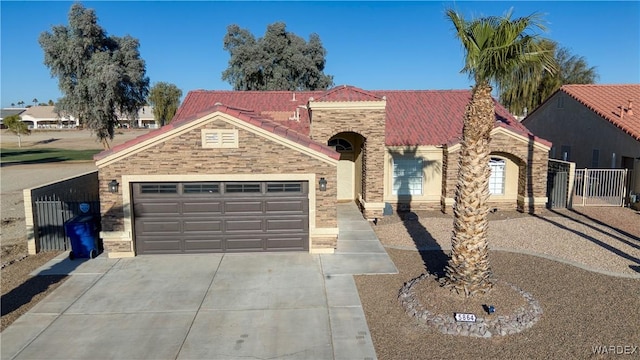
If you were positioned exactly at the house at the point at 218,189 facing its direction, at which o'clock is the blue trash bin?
The blue trash bin is roughly at 3 o'clock from the house.

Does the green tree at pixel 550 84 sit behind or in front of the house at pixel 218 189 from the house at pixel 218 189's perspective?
behind

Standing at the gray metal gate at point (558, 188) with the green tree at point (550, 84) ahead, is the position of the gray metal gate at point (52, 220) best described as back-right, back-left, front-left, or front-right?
back-left

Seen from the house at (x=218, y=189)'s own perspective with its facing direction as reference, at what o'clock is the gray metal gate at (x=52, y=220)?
The gray metal gate is roughly at 3 o'clock from the house.

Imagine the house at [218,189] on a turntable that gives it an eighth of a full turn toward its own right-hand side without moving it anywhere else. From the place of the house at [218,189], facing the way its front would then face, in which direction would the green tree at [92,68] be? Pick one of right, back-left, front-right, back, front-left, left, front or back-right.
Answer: right

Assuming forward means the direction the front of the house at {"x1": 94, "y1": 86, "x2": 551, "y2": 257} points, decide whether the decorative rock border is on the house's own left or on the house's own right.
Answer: on the house's own left

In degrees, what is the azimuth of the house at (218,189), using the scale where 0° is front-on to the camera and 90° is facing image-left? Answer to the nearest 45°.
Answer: approximately 0°

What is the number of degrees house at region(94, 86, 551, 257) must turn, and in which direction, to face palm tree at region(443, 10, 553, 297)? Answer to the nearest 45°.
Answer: approximately 45° to its left

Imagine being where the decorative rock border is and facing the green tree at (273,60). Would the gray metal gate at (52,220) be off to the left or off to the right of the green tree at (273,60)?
left
